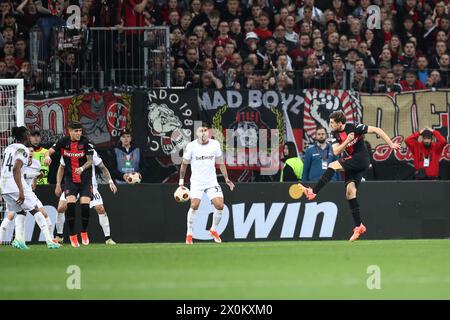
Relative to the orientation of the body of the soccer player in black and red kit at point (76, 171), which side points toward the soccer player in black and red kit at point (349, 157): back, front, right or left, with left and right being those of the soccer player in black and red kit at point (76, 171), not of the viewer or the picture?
left

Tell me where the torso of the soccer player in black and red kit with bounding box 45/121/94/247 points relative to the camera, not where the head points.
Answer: toward the camera

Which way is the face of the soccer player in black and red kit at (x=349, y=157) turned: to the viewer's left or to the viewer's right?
to the viewer's left

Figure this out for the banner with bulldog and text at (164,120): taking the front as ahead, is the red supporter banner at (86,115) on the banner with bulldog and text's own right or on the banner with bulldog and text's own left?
on the banner with bulldog and text's own right

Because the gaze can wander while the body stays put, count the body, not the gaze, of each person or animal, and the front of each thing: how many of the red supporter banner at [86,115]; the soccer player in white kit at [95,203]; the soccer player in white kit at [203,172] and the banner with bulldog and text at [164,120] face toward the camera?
4

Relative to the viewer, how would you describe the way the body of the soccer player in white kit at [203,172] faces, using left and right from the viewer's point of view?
facing the viewer

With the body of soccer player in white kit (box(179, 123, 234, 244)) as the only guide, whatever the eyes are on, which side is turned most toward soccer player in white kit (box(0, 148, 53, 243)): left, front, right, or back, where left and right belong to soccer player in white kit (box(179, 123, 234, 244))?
right

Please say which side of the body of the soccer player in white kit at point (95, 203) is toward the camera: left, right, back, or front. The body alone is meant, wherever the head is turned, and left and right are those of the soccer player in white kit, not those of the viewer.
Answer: front
